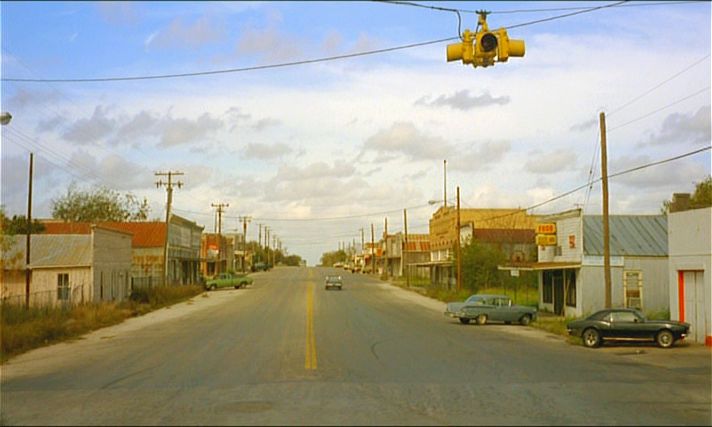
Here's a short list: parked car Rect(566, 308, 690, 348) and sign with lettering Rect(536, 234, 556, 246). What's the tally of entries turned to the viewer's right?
1

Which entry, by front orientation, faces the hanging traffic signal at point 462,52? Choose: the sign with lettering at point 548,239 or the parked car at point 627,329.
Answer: the sign with lettering

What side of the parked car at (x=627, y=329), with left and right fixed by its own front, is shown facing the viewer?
right

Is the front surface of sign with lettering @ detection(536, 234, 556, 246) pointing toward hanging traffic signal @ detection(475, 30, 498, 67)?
yes

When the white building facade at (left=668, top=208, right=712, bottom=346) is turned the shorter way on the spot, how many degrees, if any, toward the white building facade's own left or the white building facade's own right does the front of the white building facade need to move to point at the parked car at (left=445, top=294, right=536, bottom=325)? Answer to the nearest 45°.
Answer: approximately 90° to the white building facade's own right

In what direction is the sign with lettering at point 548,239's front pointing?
toward the camera

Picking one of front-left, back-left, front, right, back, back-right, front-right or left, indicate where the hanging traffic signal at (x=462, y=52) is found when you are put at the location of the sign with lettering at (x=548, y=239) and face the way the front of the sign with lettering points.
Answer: front

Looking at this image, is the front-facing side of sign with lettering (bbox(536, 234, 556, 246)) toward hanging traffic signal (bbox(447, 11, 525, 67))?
yes

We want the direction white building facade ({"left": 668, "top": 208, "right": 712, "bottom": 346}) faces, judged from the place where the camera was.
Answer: facing the viewer and to the left of the viewer

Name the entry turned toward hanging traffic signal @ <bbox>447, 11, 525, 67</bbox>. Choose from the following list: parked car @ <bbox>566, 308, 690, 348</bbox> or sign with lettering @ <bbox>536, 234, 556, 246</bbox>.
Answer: the sign with lettering

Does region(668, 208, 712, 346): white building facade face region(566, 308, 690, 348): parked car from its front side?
yes

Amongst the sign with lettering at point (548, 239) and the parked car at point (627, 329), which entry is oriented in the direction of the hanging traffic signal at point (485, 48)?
the sign with lettering

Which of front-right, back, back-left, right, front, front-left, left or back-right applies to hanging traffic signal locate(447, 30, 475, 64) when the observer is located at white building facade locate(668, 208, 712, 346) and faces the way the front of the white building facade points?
front-left
